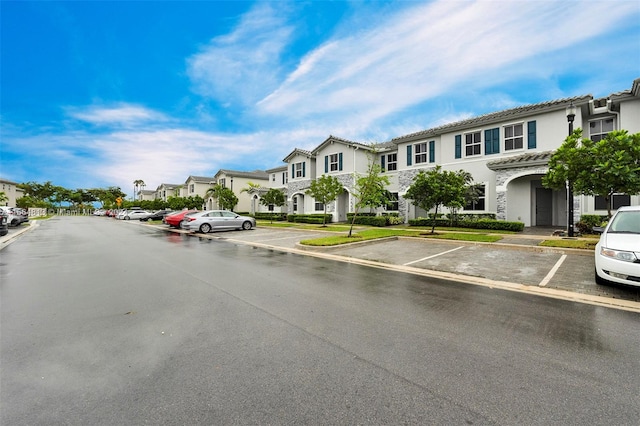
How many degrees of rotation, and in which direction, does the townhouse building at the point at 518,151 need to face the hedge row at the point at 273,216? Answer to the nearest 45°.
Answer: approximately 45° to its right

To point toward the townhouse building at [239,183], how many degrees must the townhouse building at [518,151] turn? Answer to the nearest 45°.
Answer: approximately 90° to its right

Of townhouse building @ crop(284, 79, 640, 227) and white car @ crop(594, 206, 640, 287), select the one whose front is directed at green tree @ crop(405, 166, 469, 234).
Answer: the townhouse building

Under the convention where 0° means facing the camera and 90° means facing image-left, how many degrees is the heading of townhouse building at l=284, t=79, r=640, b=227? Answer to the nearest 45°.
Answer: approximately 45°

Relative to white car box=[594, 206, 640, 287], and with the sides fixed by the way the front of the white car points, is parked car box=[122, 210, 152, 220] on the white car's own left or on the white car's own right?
on the white car's own right

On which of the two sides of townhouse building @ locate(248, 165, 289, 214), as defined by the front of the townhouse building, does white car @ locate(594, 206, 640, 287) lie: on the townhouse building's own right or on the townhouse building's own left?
on the townhouse building's own left
